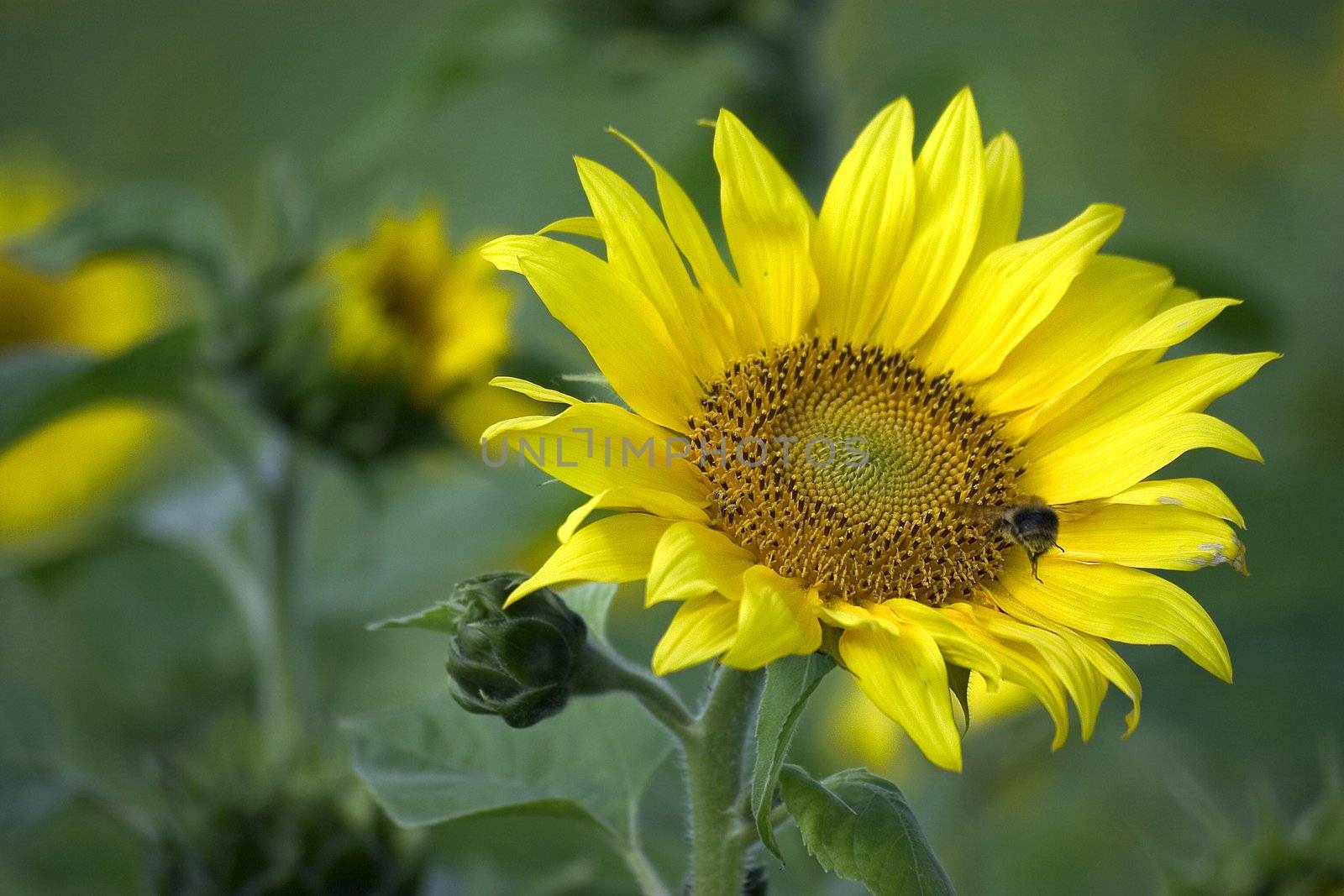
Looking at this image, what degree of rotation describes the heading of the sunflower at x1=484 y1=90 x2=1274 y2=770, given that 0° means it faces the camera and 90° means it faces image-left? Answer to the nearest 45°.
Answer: approximately 0°

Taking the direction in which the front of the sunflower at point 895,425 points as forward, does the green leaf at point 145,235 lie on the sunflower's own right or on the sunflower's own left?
on the sunflower's own right

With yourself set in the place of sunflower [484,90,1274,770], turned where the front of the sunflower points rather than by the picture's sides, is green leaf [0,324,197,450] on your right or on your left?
on your right

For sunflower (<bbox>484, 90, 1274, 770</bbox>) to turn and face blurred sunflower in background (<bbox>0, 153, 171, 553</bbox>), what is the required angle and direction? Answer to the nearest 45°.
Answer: approximately 135° to its right
